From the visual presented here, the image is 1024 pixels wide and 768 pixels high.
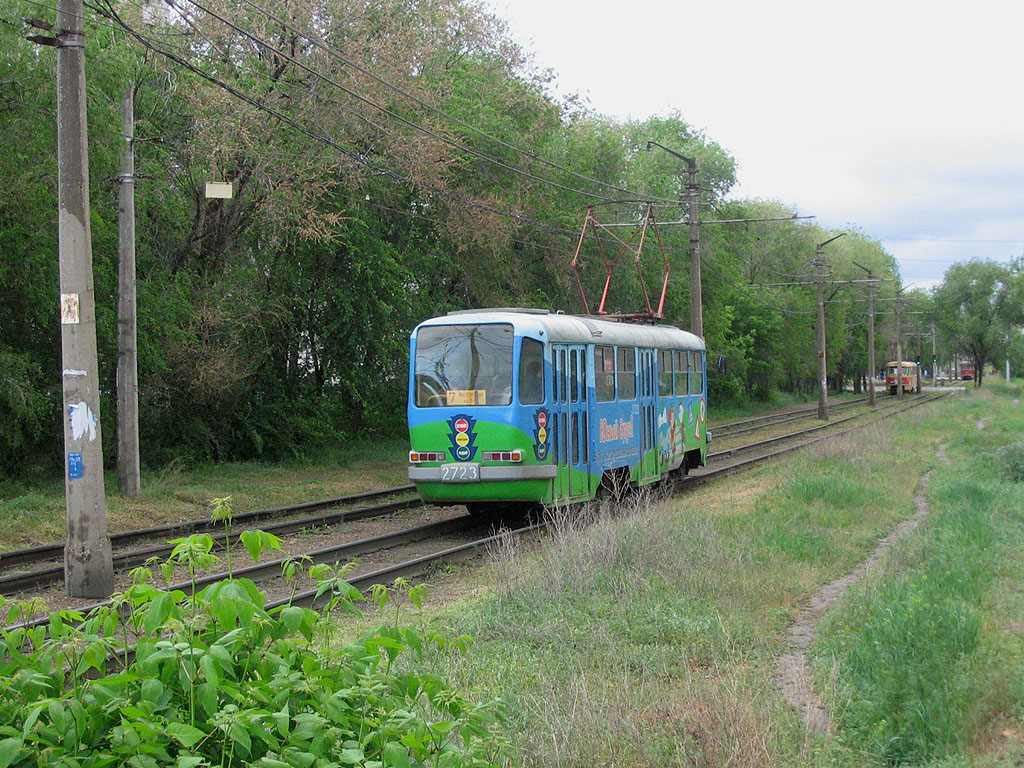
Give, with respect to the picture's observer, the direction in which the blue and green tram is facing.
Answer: facing away from the viewer and to the right of the viewer

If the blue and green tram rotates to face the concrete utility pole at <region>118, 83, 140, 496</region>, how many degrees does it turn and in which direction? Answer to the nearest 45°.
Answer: approximately 135° to its left

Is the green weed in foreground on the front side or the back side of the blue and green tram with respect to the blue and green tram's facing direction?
on the back side

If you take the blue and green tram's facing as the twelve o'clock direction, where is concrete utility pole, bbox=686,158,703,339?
The concrete utility pole is roughly at 11 o'clock from the blue and green tram.

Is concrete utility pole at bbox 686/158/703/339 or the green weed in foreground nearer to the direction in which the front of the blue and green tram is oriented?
the concrete utility pole

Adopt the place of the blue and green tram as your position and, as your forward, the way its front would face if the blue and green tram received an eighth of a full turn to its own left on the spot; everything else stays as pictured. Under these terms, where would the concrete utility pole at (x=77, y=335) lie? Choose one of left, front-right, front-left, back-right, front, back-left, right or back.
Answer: back-left
